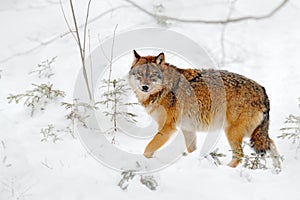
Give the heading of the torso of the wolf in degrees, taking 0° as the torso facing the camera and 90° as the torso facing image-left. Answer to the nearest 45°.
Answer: approximately 90°
